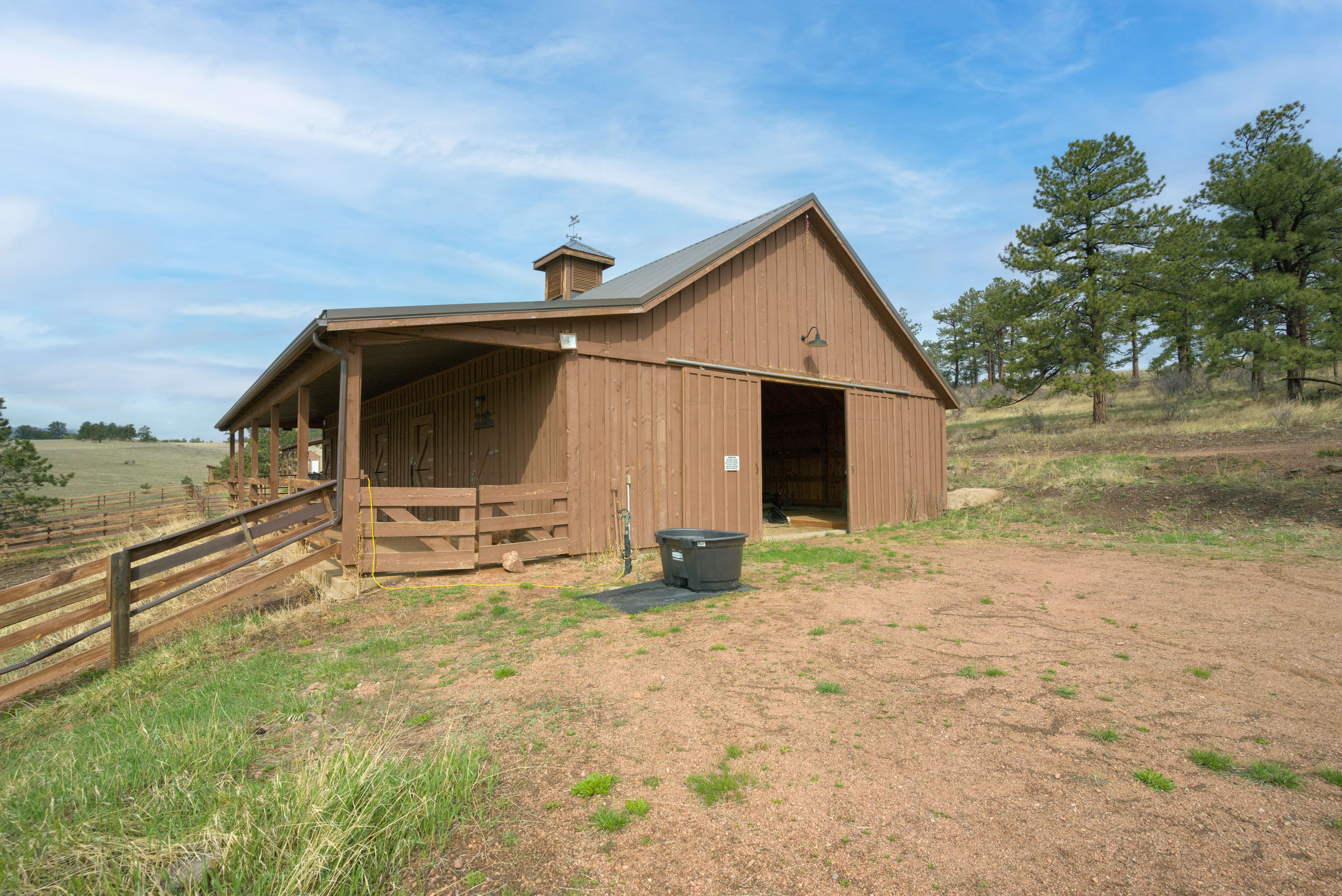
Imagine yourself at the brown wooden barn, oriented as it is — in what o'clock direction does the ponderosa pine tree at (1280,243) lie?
The ponderosa pine tree is roughly at 10 o'clock from the brown wooden barn.

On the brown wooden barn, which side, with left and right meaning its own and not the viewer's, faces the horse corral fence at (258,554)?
right

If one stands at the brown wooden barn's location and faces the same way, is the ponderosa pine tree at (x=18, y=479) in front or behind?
behind

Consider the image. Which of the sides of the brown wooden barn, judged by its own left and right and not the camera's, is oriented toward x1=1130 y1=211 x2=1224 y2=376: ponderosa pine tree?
left

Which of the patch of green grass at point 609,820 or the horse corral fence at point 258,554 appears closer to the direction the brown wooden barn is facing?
the patch of green grass

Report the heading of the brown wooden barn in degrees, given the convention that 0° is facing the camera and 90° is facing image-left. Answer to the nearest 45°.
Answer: approximately 315°

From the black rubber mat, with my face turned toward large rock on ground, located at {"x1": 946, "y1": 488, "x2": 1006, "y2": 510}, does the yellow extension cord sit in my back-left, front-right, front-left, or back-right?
back-left

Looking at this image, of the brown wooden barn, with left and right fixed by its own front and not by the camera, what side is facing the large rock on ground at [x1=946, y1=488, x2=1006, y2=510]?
left

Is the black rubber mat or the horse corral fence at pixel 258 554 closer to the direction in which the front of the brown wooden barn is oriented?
the black rubber mat

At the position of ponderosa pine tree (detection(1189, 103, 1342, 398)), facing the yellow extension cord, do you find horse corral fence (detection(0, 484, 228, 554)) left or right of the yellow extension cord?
right

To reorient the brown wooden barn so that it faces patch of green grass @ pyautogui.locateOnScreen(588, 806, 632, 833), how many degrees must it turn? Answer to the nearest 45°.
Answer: approximately 45° to its right
